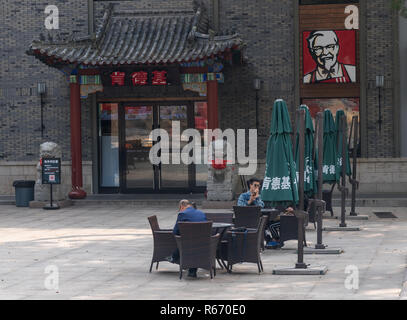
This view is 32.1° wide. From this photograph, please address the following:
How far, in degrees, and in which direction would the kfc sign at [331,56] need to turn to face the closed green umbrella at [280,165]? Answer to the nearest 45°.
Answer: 0° — it already faces it

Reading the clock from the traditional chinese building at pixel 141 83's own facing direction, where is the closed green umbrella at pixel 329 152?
The closed green umbrella is roughly at 11 o'clock from the traditional chinese building.

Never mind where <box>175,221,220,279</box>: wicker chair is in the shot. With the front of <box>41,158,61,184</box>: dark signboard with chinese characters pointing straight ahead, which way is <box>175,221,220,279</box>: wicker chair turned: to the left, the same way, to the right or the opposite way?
the opposite way

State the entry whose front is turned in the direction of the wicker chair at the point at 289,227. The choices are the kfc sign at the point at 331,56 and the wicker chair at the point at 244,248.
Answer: the kfc sign

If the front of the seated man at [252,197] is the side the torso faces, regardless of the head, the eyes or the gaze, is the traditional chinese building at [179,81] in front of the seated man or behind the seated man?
behind

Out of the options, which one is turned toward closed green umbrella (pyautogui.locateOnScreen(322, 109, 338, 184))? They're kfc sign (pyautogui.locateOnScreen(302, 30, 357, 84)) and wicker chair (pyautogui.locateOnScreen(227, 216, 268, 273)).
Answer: the kfc sign

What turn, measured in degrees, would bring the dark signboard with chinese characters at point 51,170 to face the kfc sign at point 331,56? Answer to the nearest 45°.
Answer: approximately 90° to its left

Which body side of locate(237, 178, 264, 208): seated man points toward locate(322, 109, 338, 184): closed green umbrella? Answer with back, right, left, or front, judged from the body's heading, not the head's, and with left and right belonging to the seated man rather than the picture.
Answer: left

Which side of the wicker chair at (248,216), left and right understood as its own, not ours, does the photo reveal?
back

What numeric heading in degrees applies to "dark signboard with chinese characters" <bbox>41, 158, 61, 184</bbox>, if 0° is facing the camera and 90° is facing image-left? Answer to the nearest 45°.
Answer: approximately 0°
